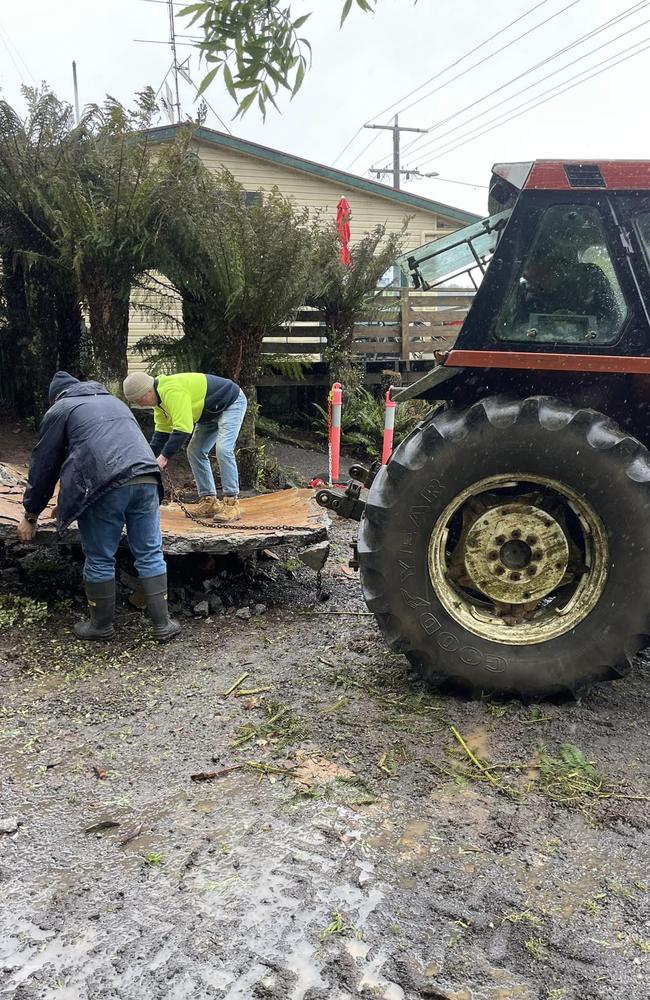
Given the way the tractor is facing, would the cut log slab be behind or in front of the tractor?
behind

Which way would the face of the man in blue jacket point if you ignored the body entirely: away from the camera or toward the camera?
away from the camera

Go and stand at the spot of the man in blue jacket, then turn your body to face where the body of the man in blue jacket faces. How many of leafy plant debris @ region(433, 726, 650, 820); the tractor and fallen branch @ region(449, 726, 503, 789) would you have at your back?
3

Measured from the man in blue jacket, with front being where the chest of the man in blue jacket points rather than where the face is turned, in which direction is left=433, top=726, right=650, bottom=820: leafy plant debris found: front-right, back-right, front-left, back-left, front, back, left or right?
back

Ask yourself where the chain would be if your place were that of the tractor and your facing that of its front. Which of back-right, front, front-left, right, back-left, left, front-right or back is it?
back-left

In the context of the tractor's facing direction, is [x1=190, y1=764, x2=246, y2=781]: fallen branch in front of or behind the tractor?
behind

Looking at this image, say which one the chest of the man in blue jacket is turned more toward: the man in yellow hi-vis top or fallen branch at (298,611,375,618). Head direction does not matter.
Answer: the man in yellow hi-vis top

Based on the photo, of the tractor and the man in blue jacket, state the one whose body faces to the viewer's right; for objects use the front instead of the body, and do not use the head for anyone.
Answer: the tractor

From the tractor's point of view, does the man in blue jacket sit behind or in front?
behind

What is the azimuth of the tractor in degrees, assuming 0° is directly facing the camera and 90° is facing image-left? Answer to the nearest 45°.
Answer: approximately 270°

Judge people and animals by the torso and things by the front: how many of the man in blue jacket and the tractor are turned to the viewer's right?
1

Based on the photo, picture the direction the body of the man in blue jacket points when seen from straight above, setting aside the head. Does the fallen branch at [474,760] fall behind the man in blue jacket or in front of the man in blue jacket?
behind

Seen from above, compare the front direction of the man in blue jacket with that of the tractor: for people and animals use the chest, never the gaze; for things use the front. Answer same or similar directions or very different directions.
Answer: very different directions

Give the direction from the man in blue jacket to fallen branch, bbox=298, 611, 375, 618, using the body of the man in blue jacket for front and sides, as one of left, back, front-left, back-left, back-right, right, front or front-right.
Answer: back-right

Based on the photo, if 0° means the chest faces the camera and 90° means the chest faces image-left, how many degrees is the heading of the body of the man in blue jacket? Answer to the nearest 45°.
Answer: approximately 135°
